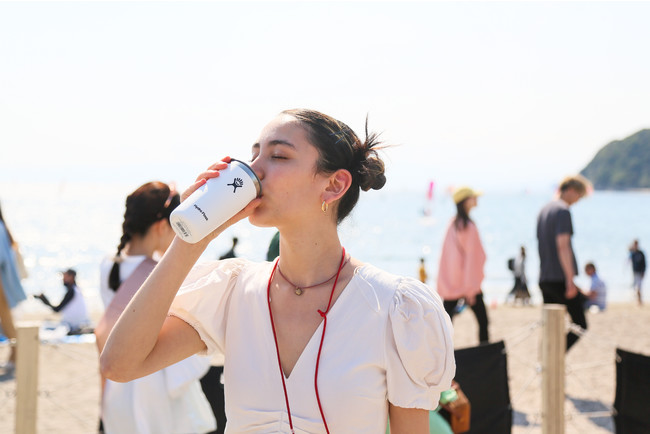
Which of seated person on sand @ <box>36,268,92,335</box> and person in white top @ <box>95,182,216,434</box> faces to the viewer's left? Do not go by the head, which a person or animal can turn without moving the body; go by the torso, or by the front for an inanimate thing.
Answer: the seated person on sand

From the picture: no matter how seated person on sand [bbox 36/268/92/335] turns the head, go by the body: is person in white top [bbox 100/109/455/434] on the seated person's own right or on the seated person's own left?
on the seated person's own left

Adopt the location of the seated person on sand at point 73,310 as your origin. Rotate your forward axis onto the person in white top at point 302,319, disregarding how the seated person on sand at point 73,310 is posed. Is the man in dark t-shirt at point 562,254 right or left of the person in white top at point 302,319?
left

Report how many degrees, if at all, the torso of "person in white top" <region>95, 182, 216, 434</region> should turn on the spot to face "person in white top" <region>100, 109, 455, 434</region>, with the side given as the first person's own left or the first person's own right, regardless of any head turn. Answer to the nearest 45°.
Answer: approximately 135° to the first person's own right

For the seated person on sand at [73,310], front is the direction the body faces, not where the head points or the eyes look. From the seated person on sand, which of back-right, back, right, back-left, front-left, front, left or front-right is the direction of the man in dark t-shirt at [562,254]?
back-left

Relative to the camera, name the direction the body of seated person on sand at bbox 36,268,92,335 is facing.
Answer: to the viewer's left

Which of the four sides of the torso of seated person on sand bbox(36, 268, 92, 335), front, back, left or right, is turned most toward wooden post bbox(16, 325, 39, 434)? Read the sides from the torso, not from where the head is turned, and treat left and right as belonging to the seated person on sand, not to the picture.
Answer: left

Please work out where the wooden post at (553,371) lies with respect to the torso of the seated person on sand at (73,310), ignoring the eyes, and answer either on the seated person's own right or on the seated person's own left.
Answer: on the seated person's own left

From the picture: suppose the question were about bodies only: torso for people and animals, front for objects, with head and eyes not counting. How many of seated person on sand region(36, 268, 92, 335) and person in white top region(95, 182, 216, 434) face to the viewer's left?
1

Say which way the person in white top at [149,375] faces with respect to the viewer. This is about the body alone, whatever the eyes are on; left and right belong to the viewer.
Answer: facing away from the viewer and to the right of the viewer
